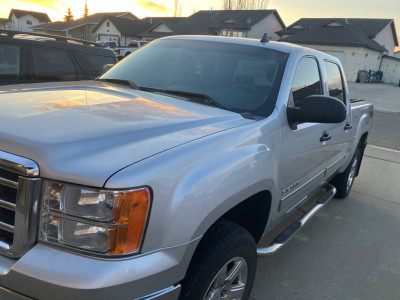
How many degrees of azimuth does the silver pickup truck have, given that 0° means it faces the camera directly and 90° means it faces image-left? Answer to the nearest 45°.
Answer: approximately 45°

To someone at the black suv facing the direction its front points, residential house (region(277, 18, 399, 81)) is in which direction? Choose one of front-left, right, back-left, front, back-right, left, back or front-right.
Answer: back-right

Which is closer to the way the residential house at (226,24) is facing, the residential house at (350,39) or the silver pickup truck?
the silver pickup truck

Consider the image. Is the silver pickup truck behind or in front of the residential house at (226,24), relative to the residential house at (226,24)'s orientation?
in front

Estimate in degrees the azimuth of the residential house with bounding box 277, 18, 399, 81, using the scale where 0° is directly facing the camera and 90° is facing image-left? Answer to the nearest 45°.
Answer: approximately 45°

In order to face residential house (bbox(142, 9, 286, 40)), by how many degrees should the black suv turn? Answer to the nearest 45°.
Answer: approximately 135° to its right

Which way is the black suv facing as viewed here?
to the viewer's left

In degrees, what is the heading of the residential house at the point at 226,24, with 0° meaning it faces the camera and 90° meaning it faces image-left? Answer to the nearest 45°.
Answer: approximately 45°

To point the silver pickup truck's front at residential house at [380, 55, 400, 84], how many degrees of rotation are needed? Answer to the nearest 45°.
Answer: approximately 180°
